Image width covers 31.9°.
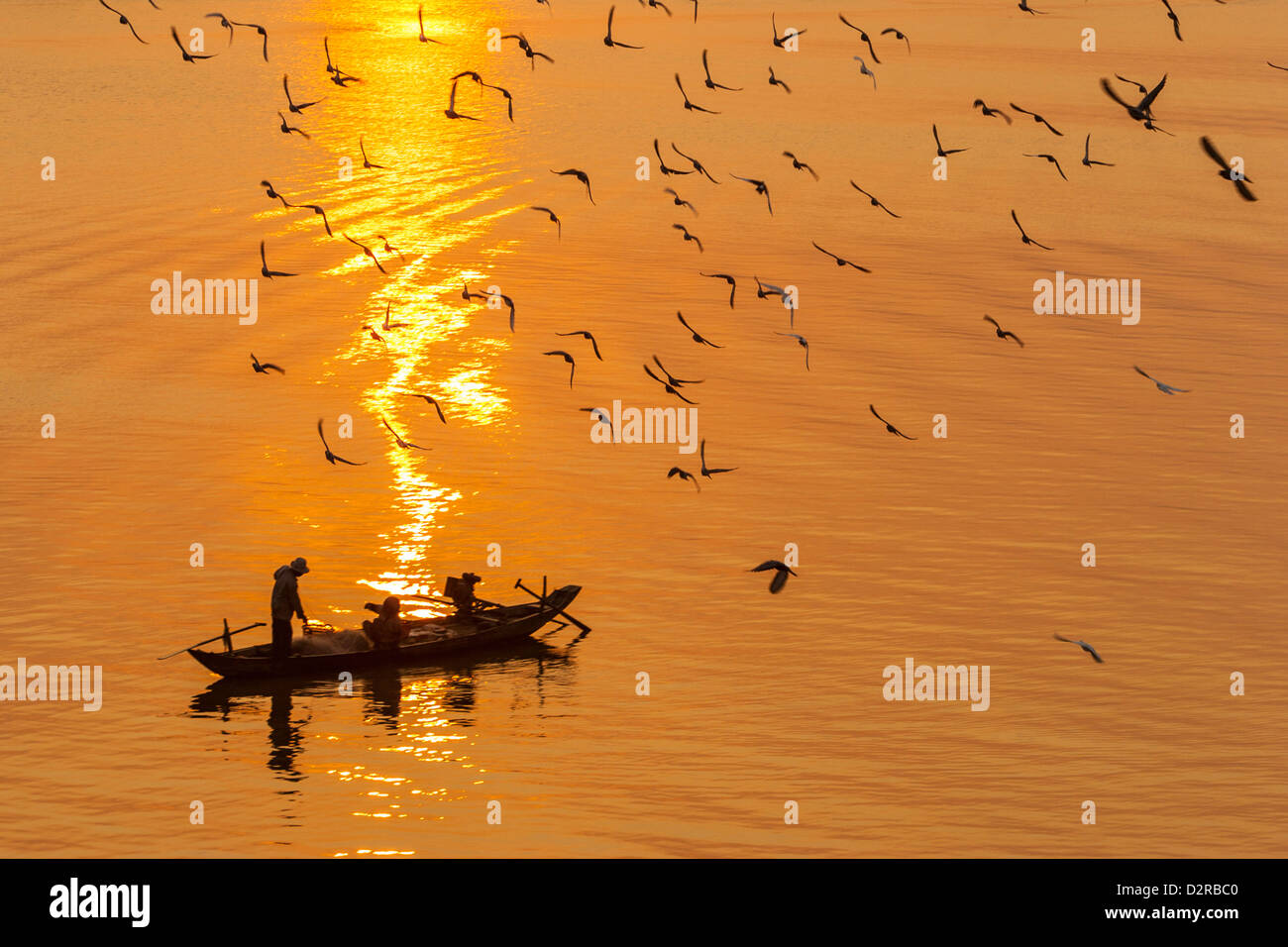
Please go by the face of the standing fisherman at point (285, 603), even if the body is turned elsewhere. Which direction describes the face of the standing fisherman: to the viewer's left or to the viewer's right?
to the viewer's right

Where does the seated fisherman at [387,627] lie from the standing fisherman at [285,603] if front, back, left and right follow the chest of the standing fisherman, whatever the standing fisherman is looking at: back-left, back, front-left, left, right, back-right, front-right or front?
front-left

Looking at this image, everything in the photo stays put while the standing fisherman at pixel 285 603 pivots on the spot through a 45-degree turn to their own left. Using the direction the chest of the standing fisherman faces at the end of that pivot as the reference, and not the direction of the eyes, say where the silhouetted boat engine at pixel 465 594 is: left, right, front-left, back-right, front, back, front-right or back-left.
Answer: front

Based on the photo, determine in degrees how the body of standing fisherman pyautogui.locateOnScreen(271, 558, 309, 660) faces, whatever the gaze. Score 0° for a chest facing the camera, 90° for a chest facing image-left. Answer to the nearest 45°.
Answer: approximately 270°
